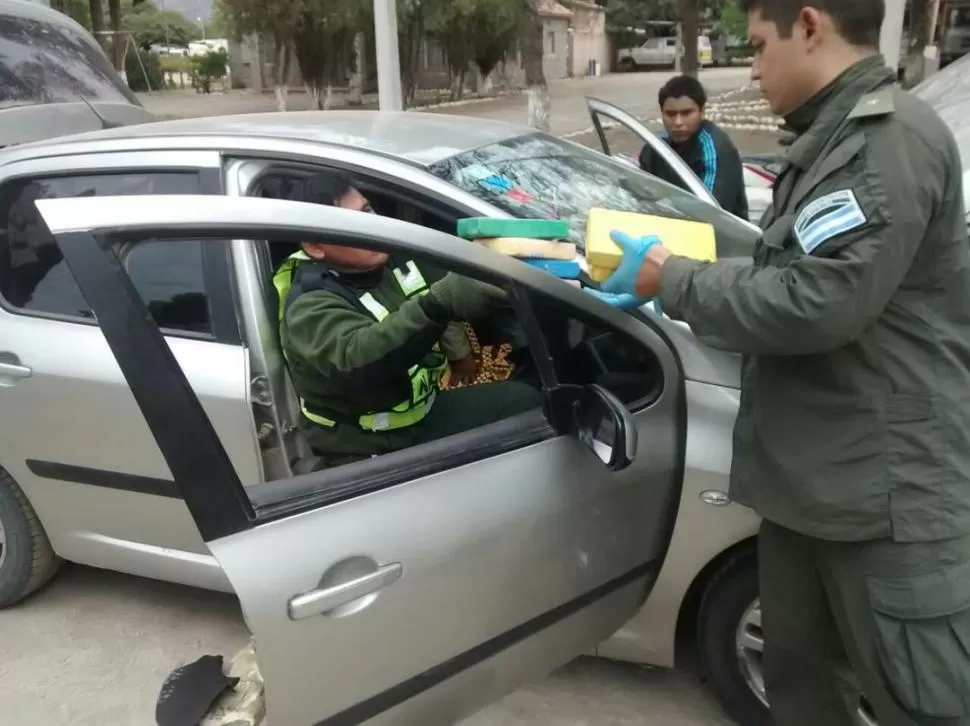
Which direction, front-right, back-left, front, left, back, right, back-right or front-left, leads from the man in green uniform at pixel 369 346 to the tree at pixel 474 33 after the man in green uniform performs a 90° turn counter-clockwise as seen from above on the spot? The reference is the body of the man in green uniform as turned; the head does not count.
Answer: front

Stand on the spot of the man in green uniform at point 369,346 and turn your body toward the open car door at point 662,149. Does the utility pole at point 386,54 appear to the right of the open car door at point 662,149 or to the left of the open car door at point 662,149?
left

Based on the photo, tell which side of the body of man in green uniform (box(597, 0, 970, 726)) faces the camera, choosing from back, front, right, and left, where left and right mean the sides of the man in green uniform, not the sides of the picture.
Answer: left

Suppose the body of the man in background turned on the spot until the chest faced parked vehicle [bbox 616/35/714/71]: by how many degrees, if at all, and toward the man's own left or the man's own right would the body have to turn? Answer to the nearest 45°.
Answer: approximately 135° to the man's own right

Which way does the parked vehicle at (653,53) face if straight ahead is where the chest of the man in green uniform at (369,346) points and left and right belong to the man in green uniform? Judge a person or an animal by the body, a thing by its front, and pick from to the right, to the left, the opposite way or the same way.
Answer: the opposite way

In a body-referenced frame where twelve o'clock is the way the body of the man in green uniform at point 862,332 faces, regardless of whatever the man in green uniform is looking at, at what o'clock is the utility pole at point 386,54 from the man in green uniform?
The utility pole is roughly at 2 o'clock from the man in green uniform.

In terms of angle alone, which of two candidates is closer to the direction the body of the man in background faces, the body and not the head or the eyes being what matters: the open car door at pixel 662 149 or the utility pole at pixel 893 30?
the open car door

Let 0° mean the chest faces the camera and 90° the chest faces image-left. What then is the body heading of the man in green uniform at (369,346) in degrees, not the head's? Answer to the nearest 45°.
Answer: approximately 270°

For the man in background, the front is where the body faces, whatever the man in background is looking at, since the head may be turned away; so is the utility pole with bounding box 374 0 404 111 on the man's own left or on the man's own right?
on the man's own right

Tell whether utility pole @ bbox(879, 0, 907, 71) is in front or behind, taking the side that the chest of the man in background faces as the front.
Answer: behind

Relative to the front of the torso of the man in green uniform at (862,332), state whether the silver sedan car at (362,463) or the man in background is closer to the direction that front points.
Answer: the silver sedan car
